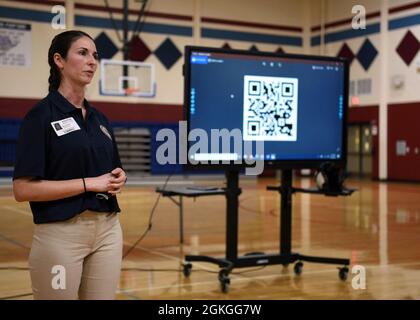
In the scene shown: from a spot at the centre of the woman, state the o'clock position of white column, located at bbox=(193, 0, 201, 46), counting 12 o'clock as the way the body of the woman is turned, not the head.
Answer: The white column is roughly at 8 o'clock from the woman.

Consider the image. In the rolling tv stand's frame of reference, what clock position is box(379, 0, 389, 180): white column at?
The white column is roughly at 8 o'clock from the rolling tv stand.

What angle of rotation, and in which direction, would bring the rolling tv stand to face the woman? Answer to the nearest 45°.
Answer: approximately 45° to its right

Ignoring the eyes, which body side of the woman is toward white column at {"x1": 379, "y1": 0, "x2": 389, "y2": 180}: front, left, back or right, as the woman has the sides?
left

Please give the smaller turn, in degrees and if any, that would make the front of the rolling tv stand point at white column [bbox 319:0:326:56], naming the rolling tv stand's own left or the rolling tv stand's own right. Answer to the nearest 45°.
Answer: approximately 135° to the rolling tv stand's own left

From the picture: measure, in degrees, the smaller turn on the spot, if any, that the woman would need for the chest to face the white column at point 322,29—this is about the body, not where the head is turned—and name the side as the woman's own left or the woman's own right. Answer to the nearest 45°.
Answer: approximately 90° to the woman's own left

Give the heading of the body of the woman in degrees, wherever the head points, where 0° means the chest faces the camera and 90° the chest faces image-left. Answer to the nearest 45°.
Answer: approximately 315°

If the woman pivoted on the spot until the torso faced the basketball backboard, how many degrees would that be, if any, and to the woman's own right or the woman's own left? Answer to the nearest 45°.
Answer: approximately 135° to the woman's own left

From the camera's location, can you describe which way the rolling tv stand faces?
facing the viewer and to the right of the viewer

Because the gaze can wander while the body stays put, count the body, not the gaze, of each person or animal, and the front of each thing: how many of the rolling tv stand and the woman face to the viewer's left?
0
